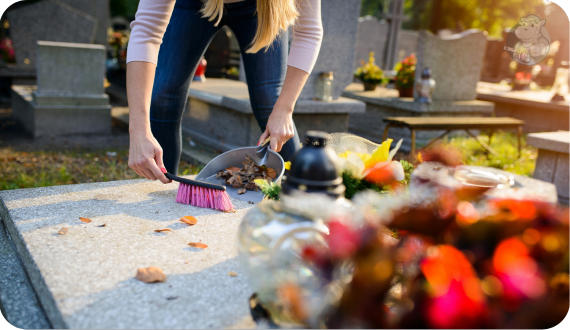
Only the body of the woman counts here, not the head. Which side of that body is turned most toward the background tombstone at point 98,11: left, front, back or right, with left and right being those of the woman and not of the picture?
back

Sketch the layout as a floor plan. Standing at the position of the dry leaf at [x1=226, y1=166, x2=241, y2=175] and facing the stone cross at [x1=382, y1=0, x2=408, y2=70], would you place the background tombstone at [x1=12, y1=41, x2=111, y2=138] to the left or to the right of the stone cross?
left

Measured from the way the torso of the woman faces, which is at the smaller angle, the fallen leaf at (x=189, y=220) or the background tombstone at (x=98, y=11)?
the fallen leaf

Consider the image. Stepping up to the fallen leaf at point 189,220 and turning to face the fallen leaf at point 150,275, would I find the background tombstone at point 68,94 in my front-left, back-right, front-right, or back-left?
back-right

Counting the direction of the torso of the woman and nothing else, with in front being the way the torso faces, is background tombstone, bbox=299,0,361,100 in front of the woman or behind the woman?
behind

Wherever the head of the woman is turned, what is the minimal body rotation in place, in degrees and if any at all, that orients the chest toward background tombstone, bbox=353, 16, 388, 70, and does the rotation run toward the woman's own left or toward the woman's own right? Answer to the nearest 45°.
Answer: approximately 180°

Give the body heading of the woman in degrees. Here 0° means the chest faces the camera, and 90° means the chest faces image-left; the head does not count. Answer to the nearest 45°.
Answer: approximately 0°

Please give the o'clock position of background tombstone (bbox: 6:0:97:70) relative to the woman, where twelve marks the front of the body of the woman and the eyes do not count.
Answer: The background tombstone is roughly at 5 o'clock from the woman.

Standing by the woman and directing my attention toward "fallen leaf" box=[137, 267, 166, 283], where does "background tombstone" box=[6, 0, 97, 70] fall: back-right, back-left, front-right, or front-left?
back-right

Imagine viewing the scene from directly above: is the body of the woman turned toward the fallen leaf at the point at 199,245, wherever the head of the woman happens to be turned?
yes

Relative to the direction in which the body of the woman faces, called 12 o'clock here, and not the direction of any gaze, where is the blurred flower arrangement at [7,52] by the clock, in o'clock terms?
The blurred flower arrangement is roughly at 5 o'clock from the woman.
